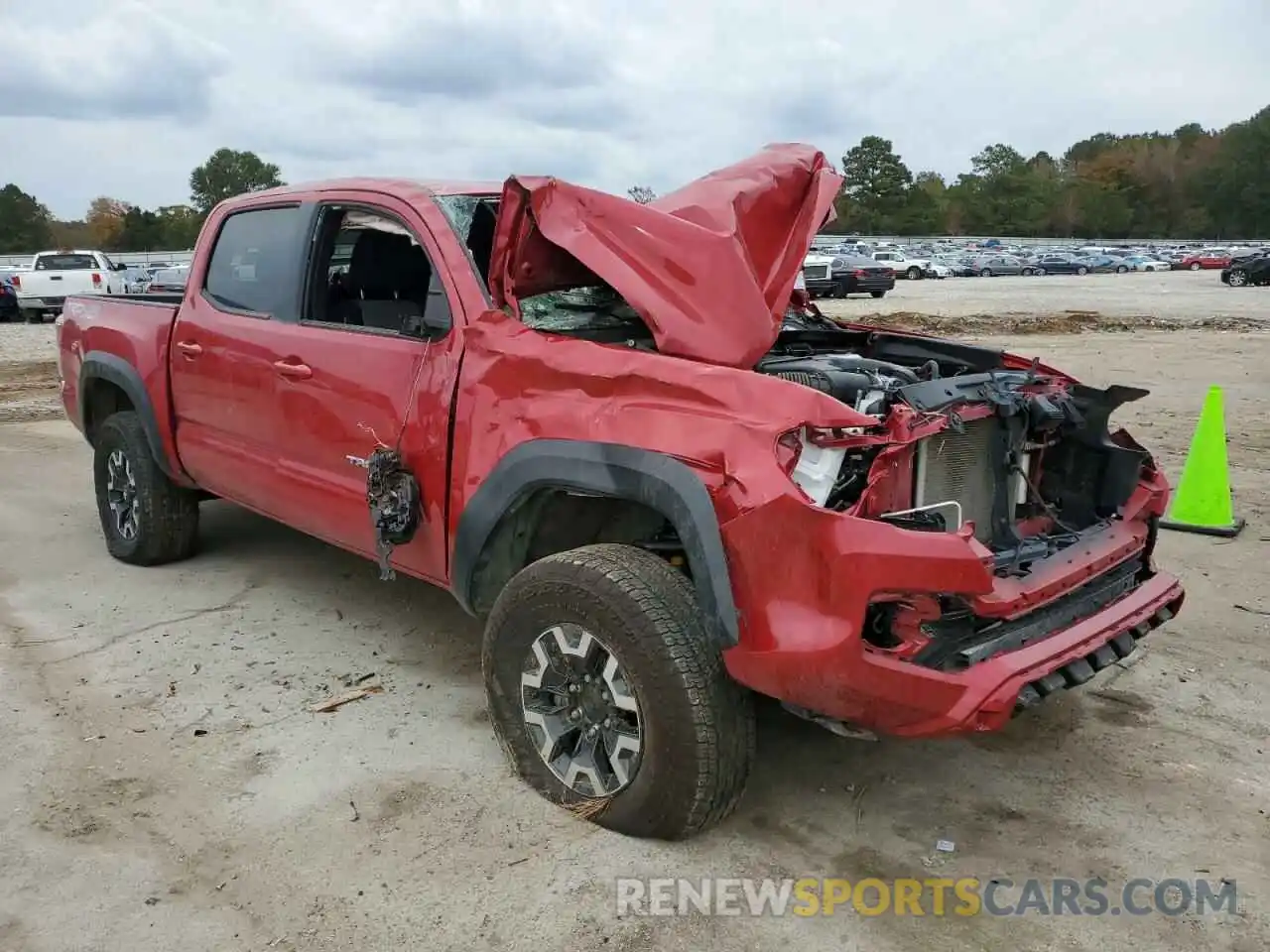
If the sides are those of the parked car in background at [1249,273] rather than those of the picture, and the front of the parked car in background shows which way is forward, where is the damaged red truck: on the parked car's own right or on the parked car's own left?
on the parked car's own left

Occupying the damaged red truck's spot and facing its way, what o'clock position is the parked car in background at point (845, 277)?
The parked car in background is roughly at 8 o'clock from the damaged red truck.

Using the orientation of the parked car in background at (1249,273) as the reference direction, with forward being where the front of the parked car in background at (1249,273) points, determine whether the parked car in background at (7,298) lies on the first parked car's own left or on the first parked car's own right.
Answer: on the first parked car's own left

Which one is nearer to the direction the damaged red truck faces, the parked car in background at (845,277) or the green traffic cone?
the green traffic cone

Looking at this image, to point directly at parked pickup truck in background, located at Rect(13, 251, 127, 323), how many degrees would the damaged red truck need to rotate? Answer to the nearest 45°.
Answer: approximately 180°

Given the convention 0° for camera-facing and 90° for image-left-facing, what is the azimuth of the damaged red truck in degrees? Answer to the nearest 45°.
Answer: approximately 315°

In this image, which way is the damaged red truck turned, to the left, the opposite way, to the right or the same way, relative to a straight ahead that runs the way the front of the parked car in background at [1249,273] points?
the opposite way

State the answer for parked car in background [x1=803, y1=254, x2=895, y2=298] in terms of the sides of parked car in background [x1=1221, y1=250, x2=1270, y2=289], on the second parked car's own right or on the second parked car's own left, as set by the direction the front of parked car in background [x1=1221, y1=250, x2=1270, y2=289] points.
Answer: on the second parked car's own left

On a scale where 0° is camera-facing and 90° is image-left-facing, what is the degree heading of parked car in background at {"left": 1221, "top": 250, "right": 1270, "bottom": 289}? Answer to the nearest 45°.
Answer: approximately 90°
